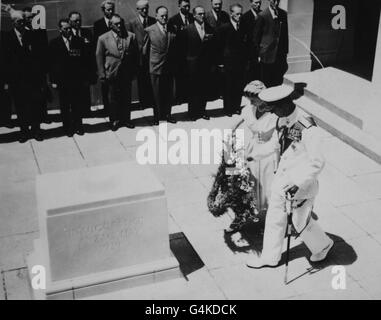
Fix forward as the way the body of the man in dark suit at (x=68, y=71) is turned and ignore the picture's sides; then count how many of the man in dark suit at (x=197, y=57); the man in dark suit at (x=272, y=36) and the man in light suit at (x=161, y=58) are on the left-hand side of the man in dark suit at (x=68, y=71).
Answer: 3

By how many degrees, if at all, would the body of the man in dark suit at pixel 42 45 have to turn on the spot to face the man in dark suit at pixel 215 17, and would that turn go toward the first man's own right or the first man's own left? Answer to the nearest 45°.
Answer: approximately 90° to the first man's own left

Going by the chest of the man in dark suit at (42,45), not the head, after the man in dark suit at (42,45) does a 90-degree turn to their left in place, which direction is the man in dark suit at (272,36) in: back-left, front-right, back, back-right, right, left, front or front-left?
front

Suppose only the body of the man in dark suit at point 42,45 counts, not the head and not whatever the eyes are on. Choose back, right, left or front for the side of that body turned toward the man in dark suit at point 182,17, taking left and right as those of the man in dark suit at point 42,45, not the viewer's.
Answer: left

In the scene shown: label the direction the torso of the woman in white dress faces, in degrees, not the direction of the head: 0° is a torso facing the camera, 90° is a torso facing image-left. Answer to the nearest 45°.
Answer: approximately 45°

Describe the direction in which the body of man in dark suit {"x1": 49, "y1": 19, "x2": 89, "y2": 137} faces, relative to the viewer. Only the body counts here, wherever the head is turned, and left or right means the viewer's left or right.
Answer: facing the viewer

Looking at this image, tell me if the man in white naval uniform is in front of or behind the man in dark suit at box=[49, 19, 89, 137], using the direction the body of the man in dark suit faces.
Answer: in front

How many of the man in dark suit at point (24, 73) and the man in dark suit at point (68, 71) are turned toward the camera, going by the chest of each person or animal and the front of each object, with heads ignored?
2

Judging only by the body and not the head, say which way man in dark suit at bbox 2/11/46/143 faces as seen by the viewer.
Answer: toward the camera

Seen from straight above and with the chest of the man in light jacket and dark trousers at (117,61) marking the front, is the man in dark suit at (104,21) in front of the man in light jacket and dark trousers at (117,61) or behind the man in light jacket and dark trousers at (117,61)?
behind

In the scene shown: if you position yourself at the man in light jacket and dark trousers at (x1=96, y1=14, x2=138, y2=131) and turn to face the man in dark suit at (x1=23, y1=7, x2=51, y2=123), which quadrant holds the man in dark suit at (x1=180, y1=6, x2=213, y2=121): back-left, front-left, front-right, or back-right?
back-right

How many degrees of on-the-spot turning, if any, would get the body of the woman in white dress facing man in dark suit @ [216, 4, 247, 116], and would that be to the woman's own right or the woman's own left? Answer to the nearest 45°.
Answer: approximately 135° to the woman's own right

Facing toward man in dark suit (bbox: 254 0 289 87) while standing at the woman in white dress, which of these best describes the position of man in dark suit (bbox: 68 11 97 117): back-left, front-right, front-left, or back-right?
front-left

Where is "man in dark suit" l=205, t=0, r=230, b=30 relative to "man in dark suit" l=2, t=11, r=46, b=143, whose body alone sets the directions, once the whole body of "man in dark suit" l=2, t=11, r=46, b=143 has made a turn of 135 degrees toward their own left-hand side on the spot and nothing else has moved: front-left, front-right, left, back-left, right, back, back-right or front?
front-right

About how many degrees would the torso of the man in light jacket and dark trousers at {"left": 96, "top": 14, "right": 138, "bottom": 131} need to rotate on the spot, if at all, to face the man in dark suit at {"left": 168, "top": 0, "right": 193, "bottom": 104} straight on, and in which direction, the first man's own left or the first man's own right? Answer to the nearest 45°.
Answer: approximately 135° to the first man's own left

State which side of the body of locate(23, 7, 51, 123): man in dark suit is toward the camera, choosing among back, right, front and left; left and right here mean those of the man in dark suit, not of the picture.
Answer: front

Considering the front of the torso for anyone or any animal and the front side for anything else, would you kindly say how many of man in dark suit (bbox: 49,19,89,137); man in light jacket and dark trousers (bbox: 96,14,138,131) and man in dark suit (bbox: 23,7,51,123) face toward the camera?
3

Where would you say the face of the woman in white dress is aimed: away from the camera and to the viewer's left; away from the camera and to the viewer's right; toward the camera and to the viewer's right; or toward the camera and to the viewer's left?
toward the camera and to the viewer's left

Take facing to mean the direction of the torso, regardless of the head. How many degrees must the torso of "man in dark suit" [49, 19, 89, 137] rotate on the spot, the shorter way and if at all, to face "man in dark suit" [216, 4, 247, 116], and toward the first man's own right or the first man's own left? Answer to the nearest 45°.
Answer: approximately 90° to the first man's own left

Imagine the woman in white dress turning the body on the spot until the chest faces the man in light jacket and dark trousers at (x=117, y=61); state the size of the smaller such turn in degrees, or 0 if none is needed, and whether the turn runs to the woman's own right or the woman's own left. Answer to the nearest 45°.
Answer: approximately 90° to the woman's own right
